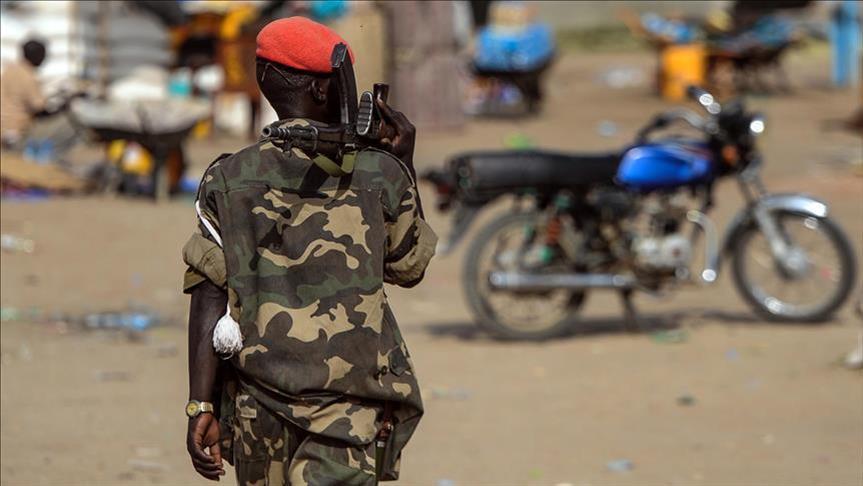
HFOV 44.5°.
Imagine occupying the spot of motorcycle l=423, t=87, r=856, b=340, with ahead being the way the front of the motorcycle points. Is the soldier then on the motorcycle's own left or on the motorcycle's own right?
on the motorcycle's own right

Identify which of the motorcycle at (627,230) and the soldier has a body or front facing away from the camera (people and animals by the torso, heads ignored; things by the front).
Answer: the soldier

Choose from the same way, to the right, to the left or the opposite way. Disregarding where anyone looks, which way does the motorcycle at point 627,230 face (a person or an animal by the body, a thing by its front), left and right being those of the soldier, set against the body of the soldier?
to the right

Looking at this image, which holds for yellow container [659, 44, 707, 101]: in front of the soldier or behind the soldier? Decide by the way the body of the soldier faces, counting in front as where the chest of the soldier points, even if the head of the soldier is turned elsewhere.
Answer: in front

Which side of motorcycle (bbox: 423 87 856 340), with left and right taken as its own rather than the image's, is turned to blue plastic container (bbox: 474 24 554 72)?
left

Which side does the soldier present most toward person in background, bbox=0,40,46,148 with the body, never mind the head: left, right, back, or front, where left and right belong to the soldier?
front

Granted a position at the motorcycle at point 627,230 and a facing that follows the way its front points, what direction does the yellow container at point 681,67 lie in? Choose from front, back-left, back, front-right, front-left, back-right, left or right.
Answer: left

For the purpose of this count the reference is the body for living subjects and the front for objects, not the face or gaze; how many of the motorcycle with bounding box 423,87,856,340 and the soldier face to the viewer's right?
1

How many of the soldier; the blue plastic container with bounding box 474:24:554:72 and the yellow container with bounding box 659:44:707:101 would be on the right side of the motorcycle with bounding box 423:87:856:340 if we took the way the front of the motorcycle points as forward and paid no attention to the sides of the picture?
1

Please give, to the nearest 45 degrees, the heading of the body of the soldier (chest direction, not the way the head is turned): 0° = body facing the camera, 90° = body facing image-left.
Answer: approximately 180°

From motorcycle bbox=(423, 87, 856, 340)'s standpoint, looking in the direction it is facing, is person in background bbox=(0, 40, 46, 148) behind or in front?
behind

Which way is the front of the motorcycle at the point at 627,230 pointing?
to the viewer's right

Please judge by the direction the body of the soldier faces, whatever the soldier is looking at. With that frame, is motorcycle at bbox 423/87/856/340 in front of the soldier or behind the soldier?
in front

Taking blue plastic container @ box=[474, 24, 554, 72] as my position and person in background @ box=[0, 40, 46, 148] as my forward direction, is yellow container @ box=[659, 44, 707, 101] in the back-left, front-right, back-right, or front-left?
back-left
